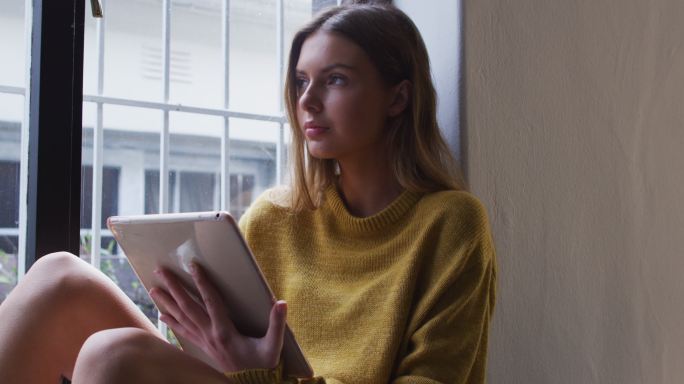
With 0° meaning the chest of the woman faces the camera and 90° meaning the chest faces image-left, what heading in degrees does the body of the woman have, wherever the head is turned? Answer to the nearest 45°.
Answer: approximately 45°

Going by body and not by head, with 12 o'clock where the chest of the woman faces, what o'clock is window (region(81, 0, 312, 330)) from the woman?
The window is roughly at 3 o'clock from the woman.

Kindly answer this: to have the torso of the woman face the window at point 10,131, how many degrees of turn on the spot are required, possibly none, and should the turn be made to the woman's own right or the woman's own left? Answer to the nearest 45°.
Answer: approximately 45° to the woman's own right
